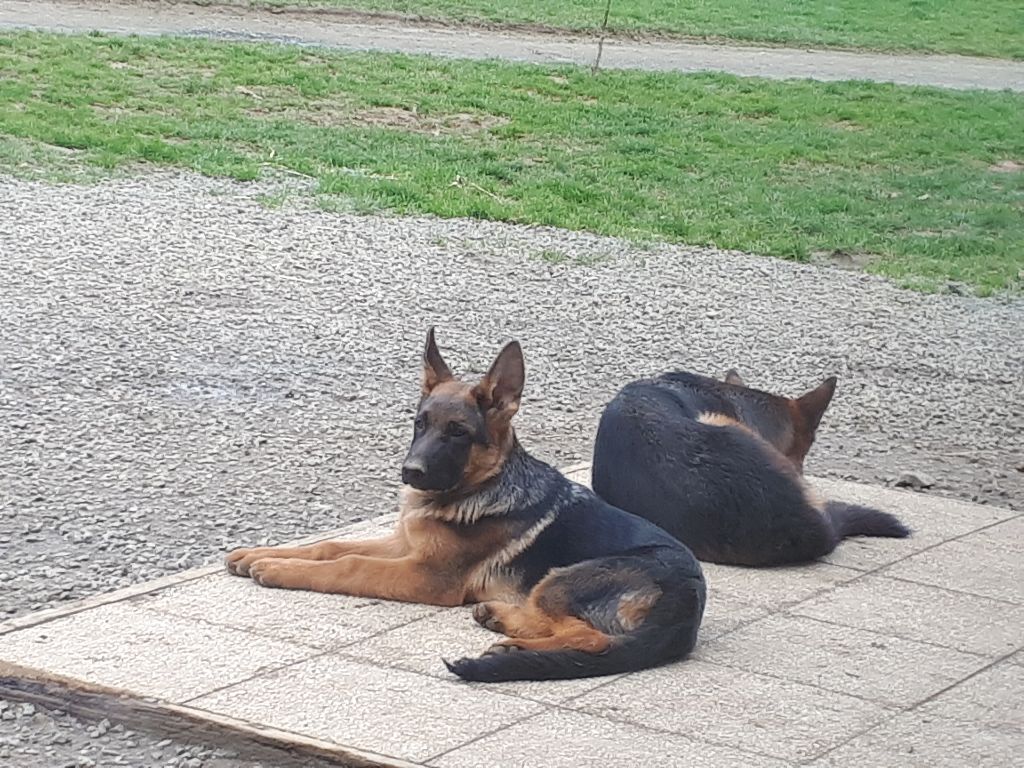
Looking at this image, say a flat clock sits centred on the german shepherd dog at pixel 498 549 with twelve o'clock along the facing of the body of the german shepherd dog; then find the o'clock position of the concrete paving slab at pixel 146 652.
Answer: The concrete paving slab is roughly at 11 o'clock from the german shepherd dog.

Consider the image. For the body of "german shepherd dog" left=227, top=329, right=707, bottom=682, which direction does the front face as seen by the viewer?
to the viewer's left

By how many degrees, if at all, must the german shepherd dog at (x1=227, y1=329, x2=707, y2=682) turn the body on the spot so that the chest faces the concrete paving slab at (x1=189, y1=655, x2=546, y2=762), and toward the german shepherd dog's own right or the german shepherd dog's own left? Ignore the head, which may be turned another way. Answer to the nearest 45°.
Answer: approximately 90° to the german shepherd dog's own left

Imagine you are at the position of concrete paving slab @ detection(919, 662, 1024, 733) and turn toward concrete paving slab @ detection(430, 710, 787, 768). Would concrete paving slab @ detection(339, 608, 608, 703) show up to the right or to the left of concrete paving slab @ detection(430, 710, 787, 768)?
right

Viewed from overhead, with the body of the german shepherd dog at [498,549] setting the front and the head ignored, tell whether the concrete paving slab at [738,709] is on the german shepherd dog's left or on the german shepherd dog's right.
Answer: on the german shepherd dog's left

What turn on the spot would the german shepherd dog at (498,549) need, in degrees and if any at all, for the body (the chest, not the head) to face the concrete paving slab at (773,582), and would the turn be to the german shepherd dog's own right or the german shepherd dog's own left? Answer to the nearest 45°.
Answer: approximately 135° to the german shepherd dog's own right

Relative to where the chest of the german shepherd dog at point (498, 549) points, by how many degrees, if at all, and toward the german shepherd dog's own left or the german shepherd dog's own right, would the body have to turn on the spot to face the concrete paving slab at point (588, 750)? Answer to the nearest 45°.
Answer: approximately 90° to the german shepherd dog's own left

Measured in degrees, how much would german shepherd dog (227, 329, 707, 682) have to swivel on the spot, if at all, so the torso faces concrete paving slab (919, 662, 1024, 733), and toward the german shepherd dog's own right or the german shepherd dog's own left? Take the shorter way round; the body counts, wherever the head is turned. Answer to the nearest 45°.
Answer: approximately 135° to the german shepherd dog's own left

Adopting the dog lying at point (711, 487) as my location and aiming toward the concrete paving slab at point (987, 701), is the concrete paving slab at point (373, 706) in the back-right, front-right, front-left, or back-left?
front-right

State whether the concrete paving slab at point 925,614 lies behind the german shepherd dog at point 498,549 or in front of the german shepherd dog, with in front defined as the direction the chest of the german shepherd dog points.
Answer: behind

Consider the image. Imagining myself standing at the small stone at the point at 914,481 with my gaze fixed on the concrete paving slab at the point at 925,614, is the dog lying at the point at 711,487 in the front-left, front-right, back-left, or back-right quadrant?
front-right
